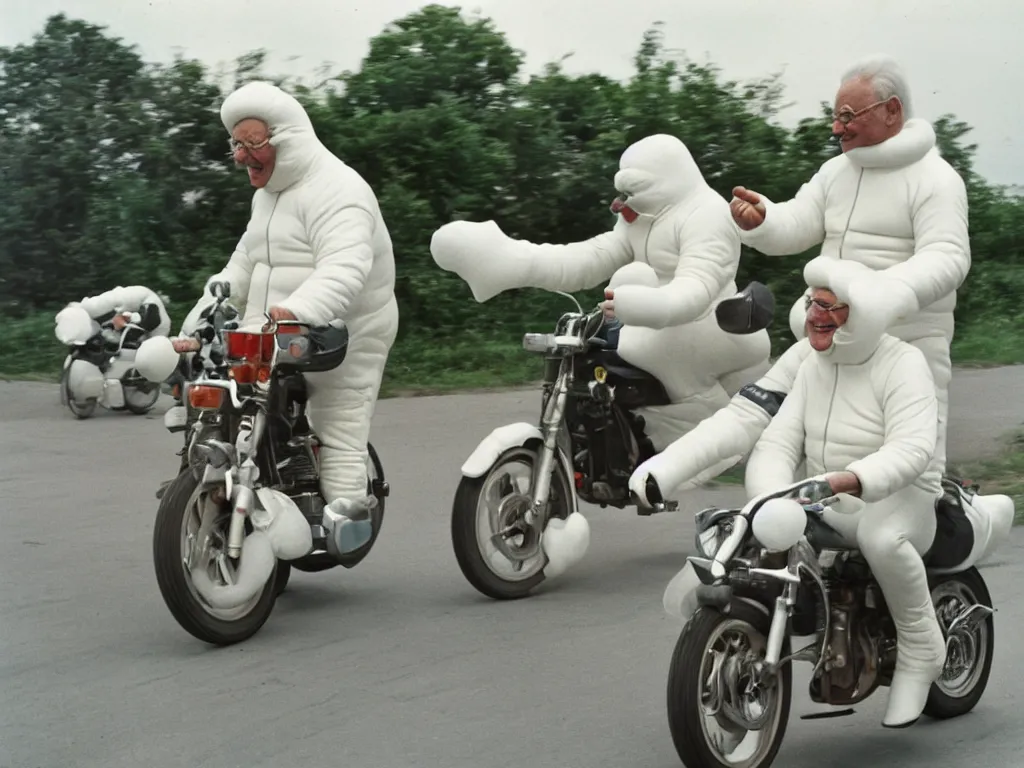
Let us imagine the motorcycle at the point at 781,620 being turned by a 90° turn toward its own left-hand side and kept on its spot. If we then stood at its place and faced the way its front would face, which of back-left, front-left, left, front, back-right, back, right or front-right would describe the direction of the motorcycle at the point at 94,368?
back

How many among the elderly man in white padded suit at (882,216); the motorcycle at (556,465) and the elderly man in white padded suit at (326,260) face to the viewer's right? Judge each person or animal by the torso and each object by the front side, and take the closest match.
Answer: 0

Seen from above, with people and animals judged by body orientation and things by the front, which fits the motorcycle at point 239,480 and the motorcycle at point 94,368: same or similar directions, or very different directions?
same or similar directions

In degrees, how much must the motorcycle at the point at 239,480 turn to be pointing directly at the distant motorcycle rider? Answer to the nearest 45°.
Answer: approximately 135° to its right

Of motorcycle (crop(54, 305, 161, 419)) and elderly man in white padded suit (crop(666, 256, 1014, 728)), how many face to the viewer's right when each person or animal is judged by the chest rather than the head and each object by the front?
0

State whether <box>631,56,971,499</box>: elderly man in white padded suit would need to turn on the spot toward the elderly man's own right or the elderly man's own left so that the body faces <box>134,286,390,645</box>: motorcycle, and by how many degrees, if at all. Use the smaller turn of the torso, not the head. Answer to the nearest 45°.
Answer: approximately 45° to the elderly man's own right

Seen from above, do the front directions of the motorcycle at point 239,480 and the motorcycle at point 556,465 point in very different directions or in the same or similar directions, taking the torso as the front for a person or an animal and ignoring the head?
same or similar directions

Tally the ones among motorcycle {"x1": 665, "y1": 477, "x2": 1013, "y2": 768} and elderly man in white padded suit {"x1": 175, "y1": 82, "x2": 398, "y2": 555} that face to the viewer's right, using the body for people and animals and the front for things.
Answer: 0

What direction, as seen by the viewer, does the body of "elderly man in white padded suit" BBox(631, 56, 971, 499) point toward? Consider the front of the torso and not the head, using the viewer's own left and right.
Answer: facing the viewer and to the left of the viewer

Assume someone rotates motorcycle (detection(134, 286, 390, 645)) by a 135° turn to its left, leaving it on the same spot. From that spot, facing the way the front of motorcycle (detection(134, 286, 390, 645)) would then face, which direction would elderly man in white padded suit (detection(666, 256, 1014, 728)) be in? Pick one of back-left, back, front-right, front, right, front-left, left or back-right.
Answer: front-right

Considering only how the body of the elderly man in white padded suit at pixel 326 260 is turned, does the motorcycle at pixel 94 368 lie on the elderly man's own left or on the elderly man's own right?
on the elderly man's own right
